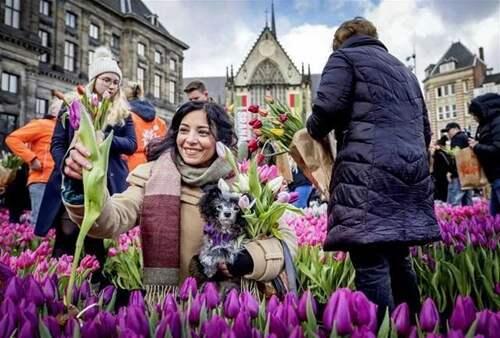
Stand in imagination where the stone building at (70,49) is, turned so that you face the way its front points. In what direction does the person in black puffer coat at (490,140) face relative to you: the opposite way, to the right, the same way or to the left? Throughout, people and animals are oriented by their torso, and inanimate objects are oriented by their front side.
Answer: the opposite way

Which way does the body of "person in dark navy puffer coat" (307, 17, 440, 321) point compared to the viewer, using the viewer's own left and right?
facing away from the viewer and to the left of the viewer

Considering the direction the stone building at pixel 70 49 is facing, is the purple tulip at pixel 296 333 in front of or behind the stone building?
in front

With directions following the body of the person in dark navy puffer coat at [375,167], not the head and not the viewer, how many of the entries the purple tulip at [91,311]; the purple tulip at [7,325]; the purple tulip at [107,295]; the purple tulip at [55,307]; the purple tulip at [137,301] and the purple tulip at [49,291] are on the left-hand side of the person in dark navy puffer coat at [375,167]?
6

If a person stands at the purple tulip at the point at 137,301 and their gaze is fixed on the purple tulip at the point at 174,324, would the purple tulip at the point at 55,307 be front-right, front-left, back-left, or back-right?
back-right

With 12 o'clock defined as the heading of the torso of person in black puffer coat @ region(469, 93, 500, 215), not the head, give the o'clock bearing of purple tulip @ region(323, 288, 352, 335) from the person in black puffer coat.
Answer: The purple tulip is roughly at 9 o'clock from the person in black puffer coat.

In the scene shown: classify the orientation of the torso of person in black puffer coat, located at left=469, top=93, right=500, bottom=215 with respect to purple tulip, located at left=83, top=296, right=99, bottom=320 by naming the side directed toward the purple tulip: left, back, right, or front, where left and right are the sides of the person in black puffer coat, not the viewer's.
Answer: left

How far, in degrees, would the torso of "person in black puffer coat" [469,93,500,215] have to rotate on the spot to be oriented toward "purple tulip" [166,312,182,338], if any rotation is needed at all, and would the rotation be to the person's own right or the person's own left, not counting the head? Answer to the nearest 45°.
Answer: approximately 90° to the person's own left

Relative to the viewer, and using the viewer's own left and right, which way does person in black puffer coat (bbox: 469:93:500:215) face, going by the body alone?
facing to the left of the viewer

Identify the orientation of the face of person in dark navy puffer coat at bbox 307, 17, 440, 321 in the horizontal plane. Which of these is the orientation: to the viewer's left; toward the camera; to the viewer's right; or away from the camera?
away from the camera

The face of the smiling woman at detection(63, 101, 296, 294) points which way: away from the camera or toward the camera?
toward the camera

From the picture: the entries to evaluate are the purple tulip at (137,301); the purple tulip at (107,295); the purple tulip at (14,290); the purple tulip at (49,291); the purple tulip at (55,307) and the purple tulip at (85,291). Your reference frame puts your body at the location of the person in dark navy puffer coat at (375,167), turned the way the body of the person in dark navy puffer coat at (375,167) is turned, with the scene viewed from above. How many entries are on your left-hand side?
6

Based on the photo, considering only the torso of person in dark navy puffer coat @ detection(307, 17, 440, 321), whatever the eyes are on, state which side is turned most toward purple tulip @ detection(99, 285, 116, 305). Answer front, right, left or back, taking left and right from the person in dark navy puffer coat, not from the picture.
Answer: left

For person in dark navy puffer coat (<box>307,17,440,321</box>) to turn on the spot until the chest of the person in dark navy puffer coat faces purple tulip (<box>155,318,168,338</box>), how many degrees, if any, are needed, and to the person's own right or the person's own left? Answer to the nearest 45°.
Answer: approximately 135° to the person's own left

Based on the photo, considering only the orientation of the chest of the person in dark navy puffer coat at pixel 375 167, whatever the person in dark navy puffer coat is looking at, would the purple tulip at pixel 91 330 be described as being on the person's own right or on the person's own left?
on the person's own left
